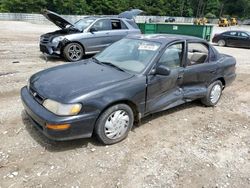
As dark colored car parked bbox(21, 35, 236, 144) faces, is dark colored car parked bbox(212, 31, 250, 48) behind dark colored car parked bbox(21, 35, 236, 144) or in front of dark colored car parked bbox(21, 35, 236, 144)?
behind

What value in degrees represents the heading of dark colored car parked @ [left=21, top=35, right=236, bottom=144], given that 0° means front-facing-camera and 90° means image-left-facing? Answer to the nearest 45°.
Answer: approximately 45°
